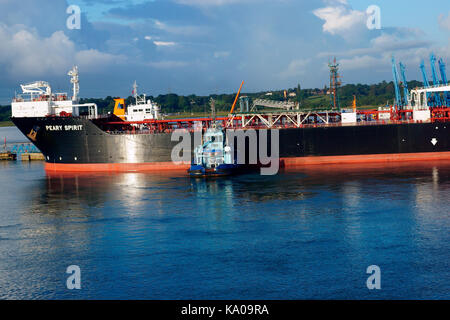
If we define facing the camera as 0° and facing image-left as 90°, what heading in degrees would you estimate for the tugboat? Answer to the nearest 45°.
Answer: approximately 180°
